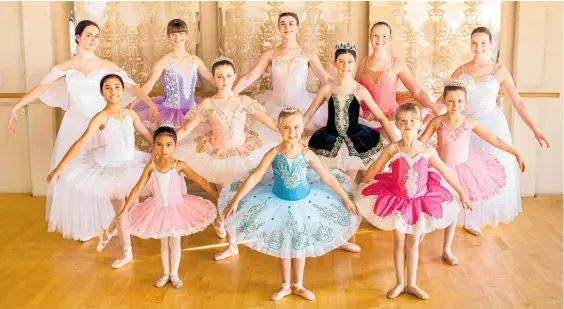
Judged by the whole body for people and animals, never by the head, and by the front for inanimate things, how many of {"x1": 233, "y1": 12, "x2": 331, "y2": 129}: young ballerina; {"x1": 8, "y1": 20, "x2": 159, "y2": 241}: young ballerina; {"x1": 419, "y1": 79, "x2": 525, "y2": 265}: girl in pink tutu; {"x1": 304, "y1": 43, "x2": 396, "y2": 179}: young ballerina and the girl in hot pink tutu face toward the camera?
5

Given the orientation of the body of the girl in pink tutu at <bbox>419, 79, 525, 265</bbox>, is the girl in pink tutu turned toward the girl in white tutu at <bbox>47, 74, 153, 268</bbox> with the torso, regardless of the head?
no

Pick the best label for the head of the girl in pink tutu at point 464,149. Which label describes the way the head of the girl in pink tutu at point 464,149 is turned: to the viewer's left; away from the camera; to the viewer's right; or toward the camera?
toward the camera

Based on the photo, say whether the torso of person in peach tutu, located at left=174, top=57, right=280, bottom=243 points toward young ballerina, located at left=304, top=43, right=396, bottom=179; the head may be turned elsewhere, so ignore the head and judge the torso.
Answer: no

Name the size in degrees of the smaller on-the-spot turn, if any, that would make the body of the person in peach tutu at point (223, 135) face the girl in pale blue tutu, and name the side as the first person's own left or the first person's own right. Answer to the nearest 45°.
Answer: approximately 45° to the first person's own left

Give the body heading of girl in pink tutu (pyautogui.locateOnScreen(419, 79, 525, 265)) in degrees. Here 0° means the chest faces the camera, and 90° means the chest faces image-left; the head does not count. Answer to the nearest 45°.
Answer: approximately 0°

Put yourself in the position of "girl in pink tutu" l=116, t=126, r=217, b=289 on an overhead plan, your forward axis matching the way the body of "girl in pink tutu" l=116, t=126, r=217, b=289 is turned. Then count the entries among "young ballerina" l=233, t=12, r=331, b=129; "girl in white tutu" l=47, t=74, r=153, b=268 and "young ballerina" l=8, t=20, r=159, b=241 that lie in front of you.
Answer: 0

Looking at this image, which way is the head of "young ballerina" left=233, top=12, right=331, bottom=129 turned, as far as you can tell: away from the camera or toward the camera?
toward the camera

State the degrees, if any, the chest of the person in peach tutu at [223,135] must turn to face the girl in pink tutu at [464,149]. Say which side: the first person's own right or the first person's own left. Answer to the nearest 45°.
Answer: approximately 90° to the first person's own left

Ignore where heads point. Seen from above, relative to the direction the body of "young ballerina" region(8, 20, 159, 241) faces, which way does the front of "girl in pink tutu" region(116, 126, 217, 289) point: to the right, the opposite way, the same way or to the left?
the same way

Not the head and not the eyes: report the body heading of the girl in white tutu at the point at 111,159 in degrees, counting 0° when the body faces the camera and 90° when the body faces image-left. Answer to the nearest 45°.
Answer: approximately 0°

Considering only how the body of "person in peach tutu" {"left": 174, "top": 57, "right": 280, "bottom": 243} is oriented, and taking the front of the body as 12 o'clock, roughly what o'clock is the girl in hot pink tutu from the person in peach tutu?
The girl in hot pink tutu is roughly at 10 o'clock from the person in peach tutu.

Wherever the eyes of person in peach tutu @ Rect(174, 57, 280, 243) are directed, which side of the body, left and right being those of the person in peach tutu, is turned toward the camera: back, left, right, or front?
front

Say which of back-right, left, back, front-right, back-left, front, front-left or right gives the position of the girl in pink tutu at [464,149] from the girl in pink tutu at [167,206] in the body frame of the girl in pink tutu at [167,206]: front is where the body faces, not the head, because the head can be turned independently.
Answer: left

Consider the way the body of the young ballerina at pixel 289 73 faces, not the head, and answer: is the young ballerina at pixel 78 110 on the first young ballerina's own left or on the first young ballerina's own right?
on the first young ballerina's own right

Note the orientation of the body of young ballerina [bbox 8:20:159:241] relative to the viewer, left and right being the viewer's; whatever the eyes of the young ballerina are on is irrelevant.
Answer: facing the viewer

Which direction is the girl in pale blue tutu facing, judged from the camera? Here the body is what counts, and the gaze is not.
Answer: toward the camera

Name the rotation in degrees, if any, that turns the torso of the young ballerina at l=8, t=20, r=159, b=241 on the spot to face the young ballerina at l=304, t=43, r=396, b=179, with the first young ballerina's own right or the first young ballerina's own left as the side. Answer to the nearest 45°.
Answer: approximately 45° to the first young ballerina's own left

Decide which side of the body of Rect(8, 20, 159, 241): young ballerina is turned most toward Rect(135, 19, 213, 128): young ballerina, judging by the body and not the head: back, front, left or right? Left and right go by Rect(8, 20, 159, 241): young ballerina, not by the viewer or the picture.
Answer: left

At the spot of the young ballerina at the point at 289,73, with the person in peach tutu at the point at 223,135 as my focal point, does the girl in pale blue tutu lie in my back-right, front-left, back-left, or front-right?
front-left

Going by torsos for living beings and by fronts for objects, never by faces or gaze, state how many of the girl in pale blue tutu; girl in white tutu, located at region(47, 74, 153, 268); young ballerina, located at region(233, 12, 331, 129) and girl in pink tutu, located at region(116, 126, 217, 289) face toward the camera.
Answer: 4

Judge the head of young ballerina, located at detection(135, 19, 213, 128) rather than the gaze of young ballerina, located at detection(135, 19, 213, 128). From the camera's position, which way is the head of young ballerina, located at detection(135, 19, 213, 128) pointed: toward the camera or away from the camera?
toward the camera
